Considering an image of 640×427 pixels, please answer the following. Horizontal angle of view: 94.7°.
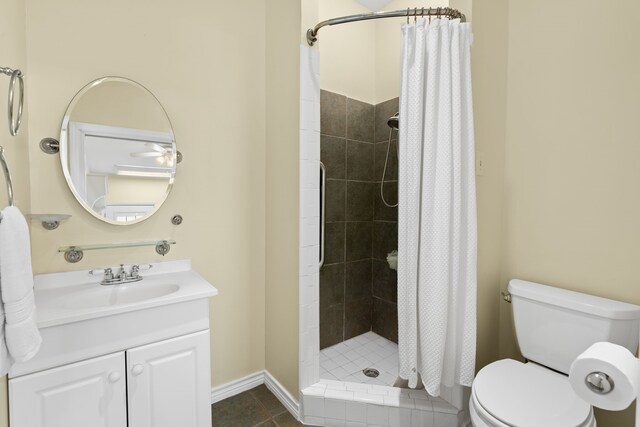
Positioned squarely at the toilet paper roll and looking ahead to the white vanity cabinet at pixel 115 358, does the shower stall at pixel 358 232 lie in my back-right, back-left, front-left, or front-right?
front-right

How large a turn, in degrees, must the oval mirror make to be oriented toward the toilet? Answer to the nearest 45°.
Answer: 0° — it already faces it

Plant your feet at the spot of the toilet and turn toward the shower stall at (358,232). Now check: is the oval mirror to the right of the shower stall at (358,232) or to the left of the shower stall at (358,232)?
left

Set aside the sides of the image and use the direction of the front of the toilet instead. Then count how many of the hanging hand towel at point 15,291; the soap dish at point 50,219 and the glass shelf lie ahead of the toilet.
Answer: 3

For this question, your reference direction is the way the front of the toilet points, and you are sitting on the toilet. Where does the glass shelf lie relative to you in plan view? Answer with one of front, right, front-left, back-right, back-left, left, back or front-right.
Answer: front

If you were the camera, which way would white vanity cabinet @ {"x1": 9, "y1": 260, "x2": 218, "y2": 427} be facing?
facing the viewer and to the right of the viewer

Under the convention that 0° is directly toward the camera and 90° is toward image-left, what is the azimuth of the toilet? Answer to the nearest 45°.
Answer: approximately 45°

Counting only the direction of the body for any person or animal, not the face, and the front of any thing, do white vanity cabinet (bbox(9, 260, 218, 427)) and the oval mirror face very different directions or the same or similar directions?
same or similar directions
